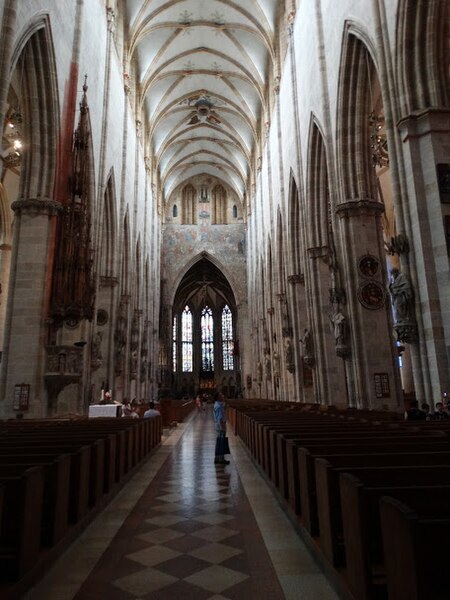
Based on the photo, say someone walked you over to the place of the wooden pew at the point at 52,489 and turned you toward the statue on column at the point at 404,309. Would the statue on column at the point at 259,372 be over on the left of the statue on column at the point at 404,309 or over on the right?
left

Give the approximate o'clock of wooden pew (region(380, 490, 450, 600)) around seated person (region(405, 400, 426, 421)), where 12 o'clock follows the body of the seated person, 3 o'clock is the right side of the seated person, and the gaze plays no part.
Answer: The wooden pew is roughly at 6 o'clock from the seated person.

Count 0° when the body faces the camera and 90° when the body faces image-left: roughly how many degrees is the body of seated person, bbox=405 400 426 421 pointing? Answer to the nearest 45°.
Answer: approximately 180°

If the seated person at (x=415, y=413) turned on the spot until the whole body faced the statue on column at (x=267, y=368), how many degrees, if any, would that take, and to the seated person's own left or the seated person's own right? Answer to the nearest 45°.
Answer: approximately 45° to the seated person's own left

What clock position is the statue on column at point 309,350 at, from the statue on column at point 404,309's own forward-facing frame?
the statue on column at point 309,350 is roughly at 2 o'clock from the statue on column at point 404,309.

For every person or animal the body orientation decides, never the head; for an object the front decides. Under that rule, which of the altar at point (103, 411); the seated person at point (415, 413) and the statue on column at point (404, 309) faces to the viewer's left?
the statue on column

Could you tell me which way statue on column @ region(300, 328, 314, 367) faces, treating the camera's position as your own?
facing to the left of the viewer

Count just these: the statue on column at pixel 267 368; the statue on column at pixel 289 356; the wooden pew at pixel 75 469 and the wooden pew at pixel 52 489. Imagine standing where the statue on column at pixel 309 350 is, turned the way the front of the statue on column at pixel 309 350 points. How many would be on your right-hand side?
2

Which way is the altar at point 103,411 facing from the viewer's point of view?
toward the camera

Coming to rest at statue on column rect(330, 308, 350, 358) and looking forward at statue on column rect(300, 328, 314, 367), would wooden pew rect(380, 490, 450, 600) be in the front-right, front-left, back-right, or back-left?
back-left

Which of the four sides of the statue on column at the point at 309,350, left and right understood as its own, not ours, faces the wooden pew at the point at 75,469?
left

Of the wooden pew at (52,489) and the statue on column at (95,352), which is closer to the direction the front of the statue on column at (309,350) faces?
the statue on column

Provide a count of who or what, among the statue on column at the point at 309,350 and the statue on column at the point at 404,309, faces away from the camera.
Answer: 0

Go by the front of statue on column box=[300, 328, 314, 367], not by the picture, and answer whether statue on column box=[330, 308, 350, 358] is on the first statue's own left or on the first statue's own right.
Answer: on the first statue's own left

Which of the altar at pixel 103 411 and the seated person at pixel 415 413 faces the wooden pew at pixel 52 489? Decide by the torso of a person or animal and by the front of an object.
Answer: the altar

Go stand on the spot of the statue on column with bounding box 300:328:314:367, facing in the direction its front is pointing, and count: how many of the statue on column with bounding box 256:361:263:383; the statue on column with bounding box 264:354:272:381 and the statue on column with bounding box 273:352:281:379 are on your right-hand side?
3

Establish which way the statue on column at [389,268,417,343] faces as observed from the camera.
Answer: facing to the left of the viewer
